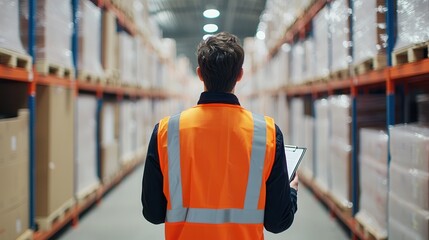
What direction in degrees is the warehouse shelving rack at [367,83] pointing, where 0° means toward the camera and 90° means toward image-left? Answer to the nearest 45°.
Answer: approximately 90°

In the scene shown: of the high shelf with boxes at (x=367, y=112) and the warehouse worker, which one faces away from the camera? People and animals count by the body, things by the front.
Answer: the warehouse worker

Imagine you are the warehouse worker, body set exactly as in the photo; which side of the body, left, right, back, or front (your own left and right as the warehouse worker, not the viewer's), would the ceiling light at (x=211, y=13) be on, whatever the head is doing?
front

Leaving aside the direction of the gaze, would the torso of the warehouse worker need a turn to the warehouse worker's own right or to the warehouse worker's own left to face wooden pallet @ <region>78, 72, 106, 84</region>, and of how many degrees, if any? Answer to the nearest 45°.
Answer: approximately 45° to the warehouse worker's own left

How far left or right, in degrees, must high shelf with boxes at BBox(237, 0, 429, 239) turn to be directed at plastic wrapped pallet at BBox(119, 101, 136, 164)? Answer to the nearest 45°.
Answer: approximately 45° to its right

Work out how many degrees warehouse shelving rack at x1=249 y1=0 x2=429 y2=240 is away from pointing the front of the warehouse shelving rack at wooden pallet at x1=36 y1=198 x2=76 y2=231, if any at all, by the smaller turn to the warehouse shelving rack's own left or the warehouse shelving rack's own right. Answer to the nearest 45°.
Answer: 0° — it already faces it

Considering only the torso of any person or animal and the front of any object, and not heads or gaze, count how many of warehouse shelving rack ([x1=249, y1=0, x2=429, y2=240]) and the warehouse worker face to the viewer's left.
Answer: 1

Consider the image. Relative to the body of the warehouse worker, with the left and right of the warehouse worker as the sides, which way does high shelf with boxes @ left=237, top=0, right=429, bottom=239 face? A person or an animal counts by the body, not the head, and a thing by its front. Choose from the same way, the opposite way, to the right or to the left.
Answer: to the left

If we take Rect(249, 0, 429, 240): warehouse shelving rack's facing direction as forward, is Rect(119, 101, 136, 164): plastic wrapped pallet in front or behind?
in front

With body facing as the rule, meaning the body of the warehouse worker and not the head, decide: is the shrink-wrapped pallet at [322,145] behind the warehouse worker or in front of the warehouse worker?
in front

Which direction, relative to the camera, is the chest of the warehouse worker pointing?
away from the camera

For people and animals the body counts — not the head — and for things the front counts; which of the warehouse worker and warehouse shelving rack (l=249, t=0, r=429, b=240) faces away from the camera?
the warehouse worker

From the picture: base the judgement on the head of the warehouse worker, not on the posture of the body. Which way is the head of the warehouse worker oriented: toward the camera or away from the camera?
away from the camera

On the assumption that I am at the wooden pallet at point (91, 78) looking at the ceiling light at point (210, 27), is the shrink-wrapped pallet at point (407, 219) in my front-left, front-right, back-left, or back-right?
back-right
